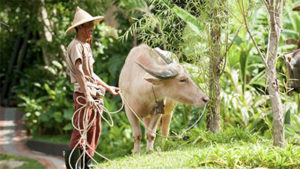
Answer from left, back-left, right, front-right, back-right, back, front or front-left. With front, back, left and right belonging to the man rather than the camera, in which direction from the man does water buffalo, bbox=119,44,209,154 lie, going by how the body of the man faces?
front-left

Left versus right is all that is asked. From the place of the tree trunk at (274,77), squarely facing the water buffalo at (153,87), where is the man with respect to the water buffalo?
left

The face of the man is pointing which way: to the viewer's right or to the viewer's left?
to the viewer's right

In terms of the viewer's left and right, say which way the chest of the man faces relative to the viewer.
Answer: facing to the right of the viewer

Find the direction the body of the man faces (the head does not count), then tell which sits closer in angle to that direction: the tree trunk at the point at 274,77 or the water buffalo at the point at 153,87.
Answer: the tree trunk

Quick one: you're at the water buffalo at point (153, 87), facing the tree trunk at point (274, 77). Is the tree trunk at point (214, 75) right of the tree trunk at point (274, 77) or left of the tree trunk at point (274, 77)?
left

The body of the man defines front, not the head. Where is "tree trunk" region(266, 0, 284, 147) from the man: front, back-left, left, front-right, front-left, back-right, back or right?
front

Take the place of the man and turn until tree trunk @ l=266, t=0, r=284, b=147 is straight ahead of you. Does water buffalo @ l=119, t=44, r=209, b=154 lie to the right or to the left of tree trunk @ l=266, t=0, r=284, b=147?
left

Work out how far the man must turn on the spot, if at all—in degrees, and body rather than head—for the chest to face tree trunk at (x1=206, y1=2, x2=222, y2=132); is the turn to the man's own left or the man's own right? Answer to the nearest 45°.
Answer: approximately 45° to the man's own left
